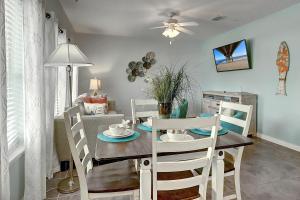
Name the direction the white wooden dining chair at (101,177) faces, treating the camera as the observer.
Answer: facing to the right of the viewer

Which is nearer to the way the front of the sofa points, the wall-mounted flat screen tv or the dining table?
the wall-mounted flat screen tv

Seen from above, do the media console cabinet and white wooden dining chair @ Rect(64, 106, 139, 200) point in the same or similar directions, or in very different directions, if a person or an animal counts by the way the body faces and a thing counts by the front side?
very different directions

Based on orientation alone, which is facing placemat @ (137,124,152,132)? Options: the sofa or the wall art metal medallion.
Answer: the wall art metal medallion

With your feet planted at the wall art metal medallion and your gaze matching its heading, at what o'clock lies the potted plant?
The potted plant is roughly at 12 o'clock from the wall art metal medallion.

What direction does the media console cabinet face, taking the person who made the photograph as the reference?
facing the viewer and to the left of the viewer

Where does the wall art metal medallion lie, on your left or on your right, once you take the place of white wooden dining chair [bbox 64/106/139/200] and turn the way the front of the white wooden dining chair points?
on your left
